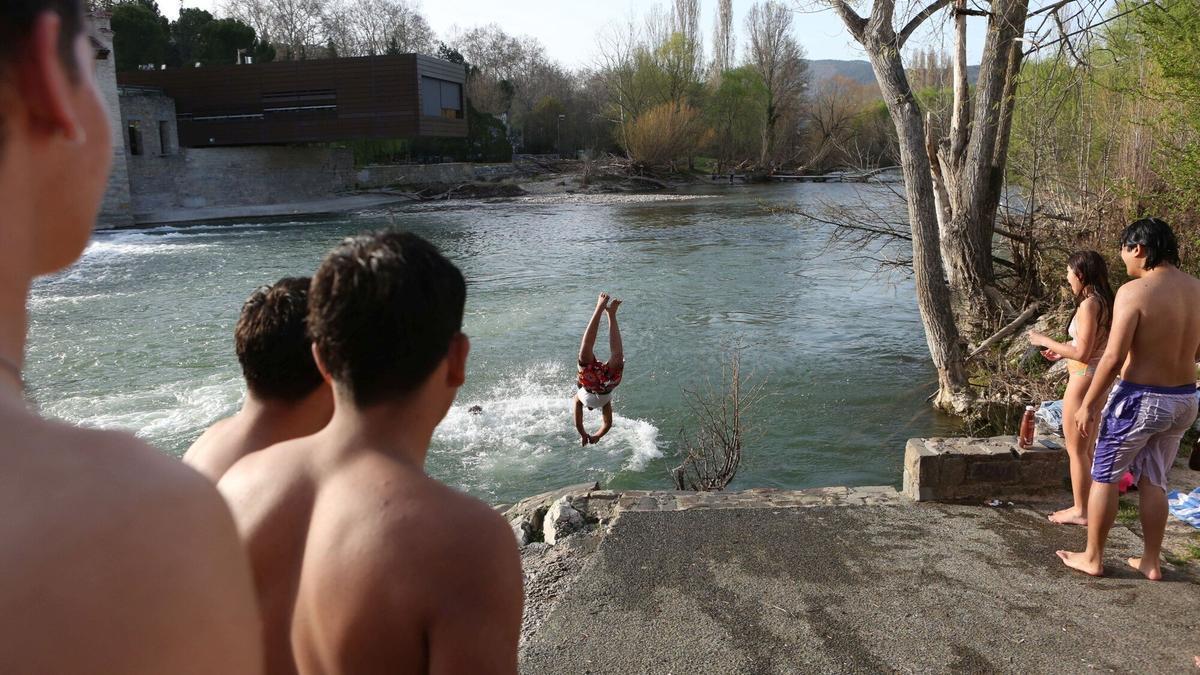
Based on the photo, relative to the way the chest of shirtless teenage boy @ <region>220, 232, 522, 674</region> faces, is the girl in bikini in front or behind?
in front

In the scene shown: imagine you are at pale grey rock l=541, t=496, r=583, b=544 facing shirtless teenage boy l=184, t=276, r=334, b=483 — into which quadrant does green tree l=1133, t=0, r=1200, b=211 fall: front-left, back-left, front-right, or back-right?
back-left

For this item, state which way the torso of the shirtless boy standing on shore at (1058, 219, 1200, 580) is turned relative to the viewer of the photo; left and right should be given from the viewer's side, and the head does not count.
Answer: facing away from the viewer and to the left of the viewer

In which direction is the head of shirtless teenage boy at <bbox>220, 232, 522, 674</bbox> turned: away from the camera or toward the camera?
away from the camera

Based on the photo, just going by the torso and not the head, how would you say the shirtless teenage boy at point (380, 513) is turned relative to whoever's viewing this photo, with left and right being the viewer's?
facing away from the viewer and to the right of the viewer

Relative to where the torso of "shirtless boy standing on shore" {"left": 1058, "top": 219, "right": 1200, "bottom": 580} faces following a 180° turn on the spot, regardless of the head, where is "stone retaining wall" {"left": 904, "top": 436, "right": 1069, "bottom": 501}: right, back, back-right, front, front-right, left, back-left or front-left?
back

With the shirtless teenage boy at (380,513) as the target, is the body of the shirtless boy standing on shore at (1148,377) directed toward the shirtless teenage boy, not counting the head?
no

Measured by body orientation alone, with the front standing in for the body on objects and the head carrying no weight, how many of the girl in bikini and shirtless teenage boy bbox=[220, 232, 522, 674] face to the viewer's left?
1

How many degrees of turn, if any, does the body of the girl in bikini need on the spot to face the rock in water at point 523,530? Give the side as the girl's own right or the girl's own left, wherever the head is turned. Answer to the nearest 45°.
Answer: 0° — they already face it

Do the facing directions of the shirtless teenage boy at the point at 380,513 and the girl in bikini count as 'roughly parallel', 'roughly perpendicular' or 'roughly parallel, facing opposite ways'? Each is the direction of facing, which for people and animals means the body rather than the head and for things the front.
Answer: roughly perpendicular

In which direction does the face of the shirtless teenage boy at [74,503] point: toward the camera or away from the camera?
away from the camera

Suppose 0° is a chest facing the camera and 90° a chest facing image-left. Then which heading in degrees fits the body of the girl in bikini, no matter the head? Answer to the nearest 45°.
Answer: approximately 90°

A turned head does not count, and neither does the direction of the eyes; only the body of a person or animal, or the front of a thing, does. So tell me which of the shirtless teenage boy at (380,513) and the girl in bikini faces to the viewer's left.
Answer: the girl in bikini

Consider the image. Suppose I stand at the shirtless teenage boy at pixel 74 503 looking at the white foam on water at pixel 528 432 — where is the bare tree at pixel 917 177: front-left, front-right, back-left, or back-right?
front-right

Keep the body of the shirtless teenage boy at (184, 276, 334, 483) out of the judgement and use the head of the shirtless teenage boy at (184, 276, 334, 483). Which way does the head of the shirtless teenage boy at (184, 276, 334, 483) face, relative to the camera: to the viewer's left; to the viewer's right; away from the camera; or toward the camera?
away from the camera

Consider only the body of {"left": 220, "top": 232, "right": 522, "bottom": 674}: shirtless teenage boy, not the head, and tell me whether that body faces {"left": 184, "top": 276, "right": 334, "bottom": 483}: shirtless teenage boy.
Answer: no
